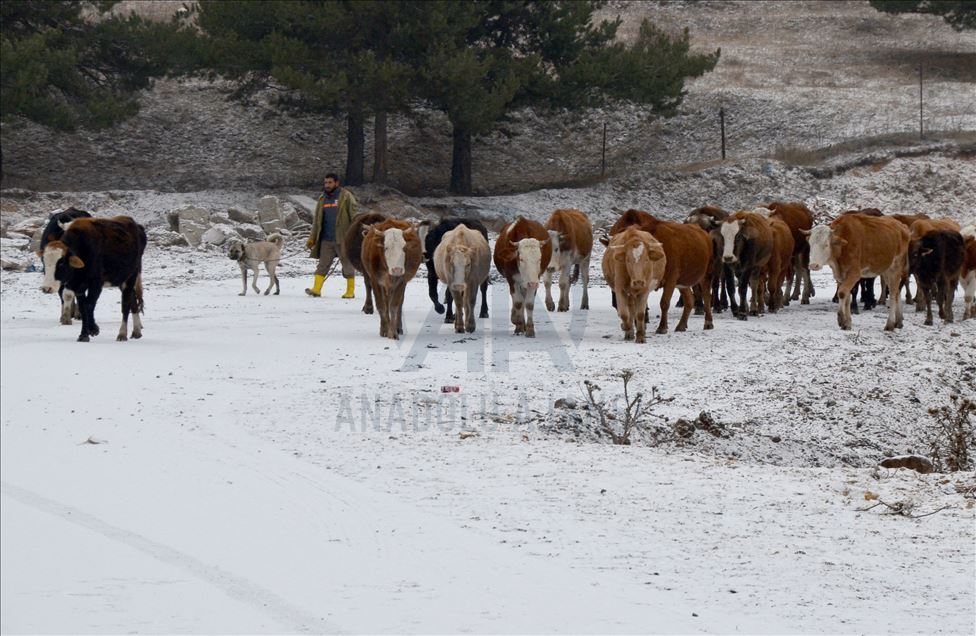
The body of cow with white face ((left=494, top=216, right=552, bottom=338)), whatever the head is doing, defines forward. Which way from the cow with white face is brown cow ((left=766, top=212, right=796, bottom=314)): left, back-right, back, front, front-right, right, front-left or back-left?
back-left

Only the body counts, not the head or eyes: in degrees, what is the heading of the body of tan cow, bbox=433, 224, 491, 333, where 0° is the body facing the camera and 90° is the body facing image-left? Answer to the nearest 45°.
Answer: approximately 0°

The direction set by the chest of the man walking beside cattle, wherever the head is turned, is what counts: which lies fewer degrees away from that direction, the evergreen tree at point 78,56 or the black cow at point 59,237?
the black cow

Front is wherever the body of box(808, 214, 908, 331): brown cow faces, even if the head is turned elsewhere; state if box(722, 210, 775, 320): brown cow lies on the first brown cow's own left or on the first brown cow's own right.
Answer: on the first brown cow's own right

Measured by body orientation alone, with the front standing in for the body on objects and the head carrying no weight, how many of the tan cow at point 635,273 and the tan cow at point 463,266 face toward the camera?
2

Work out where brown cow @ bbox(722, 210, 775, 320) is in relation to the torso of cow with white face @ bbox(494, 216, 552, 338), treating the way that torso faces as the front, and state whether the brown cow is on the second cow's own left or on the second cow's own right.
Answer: on the second cow's own left

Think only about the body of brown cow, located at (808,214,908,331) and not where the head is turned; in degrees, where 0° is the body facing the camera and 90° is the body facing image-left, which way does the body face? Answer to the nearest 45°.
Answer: approximately 45°

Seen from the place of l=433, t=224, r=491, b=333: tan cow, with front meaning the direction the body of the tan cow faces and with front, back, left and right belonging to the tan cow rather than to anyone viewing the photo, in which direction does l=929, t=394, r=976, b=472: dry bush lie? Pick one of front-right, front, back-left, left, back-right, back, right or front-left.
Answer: front-left

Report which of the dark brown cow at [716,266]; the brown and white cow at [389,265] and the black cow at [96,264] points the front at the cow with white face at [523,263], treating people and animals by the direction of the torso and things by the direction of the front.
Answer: the dark brown cow

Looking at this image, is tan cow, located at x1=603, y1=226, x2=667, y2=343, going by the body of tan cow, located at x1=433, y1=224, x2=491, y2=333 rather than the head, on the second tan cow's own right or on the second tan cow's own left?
on the second tan cow's own left

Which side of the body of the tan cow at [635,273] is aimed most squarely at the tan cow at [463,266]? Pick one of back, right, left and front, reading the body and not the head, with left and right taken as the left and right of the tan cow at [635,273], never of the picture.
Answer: right

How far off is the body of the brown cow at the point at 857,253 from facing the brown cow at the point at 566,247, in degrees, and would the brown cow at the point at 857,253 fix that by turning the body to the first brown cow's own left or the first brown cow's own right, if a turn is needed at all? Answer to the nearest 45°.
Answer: approximately 45° to the first brown cow's own right

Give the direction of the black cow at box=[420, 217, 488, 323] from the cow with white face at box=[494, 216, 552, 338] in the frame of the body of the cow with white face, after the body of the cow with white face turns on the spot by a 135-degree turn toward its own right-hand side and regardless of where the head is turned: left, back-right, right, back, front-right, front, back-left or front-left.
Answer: front

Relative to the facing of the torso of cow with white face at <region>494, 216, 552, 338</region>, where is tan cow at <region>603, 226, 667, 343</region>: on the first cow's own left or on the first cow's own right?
on the first cow's own left

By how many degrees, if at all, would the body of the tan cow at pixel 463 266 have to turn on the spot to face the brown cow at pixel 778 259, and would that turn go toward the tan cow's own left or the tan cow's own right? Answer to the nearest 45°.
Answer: approximately 135° to the tan cow's own left

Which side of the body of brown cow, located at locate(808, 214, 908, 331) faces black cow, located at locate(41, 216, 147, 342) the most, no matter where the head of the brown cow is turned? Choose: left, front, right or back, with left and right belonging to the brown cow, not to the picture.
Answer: front
